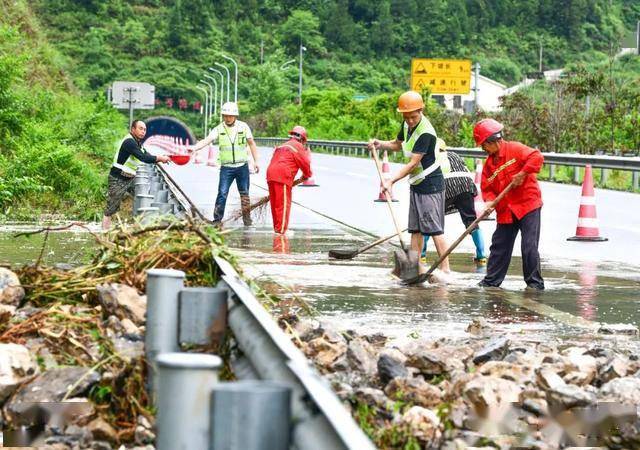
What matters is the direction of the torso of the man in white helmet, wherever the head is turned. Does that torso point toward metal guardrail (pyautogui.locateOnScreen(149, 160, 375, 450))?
yes

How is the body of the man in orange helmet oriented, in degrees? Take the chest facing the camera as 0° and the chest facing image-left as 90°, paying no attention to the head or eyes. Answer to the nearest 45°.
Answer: approximately 45°

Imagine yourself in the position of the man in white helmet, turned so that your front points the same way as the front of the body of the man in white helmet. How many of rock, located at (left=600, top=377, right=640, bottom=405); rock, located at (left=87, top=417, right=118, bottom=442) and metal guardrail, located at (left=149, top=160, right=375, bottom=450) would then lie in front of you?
3

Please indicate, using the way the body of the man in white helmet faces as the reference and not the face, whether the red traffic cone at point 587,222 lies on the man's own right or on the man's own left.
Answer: on the man's own left

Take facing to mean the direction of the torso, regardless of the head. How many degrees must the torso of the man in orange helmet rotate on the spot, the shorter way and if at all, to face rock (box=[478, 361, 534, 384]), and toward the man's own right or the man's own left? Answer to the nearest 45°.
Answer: approximately 45° to the man's own left

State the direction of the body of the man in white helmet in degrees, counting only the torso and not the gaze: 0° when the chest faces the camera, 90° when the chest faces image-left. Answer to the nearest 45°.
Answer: approximately 0°
